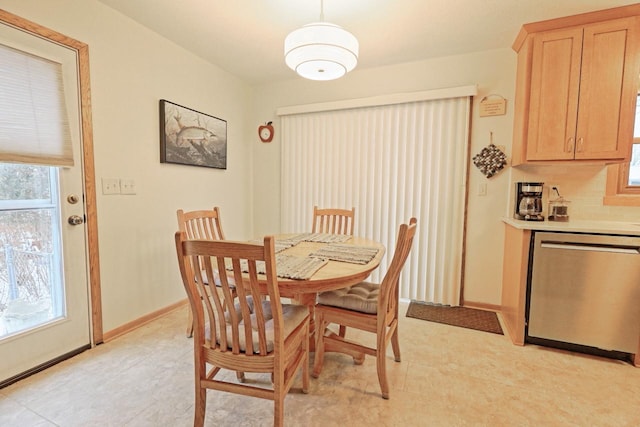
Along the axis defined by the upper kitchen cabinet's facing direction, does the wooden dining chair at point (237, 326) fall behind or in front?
in front

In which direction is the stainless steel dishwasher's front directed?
toward the camera

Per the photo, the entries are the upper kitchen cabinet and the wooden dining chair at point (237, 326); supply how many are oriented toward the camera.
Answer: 1

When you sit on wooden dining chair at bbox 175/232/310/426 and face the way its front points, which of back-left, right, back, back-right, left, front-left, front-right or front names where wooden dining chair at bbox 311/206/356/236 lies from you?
front

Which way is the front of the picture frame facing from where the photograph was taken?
facing the viewer and to the right of the viewer

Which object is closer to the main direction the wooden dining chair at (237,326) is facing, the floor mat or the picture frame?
the floor mat

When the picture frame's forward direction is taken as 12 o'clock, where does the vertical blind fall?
The vertical blind is roughly at 11 o'clock from the picture frame.

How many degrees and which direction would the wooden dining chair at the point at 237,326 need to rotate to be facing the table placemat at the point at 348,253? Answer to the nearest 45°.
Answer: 0° — it already faces it

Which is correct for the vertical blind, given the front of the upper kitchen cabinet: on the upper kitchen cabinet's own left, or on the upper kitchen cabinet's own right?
on the upper kitchen cabinet's own right

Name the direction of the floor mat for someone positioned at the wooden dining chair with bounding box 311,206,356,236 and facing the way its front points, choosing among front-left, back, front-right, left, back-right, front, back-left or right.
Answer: left

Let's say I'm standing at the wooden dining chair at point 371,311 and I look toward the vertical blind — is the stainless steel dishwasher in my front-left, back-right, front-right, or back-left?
front-right

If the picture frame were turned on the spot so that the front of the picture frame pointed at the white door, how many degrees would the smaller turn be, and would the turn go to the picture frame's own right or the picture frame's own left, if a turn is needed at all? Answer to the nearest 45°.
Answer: approximately 90° to the picture frame's own right
